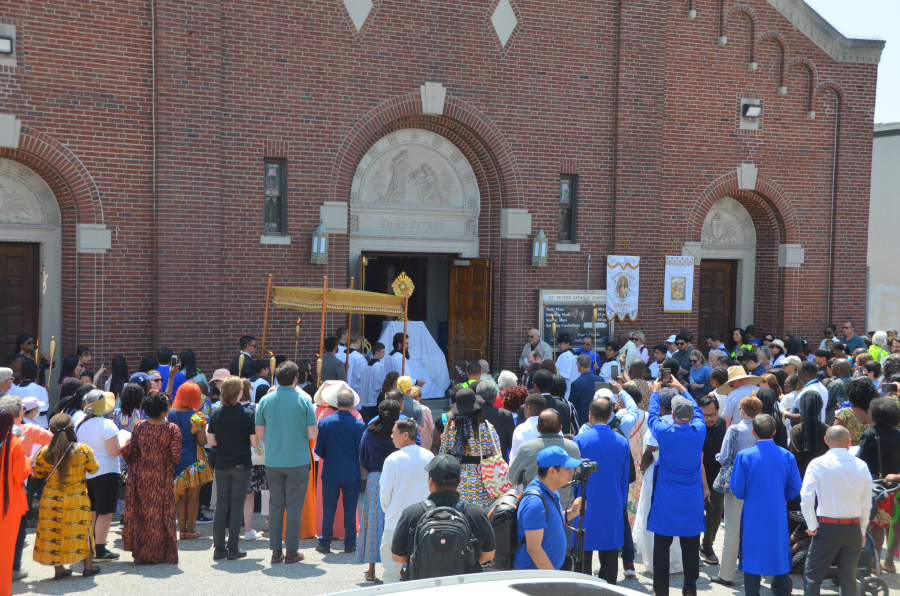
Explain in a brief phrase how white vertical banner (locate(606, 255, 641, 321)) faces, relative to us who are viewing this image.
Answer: facing the viewer

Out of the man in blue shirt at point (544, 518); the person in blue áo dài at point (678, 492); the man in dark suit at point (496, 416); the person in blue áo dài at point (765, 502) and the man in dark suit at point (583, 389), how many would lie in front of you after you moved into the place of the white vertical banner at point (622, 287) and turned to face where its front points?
5

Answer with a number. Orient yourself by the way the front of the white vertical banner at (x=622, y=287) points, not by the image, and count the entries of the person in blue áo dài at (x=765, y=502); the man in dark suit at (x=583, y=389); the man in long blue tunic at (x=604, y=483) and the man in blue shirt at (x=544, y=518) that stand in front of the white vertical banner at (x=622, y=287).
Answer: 4

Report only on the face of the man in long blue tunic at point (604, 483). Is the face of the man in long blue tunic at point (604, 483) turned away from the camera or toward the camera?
away from the camera

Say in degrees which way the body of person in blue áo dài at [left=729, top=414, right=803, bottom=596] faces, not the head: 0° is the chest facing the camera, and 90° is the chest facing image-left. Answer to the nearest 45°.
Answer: approximately 180°

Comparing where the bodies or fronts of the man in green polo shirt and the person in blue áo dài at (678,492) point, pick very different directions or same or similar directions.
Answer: same or similar directions

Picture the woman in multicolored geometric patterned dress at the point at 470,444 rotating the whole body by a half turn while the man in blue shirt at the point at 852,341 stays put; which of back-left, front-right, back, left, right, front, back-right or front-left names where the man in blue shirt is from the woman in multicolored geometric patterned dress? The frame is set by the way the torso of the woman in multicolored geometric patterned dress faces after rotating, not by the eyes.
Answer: back-left

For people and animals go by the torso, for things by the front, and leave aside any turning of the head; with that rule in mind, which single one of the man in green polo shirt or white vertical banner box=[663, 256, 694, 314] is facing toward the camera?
the white vertical banner

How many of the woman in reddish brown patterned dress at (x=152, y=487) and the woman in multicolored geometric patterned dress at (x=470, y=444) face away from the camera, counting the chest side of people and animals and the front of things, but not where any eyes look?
2

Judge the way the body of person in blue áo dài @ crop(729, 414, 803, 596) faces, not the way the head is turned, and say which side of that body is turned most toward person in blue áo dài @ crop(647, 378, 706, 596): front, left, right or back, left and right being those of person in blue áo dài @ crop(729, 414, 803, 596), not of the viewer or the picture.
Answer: left

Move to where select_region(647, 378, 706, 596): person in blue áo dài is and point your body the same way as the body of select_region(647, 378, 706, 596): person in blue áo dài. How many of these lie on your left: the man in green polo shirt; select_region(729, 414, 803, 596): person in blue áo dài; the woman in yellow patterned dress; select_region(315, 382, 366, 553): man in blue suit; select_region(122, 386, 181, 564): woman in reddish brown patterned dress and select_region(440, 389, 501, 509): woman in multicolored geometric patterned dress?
5

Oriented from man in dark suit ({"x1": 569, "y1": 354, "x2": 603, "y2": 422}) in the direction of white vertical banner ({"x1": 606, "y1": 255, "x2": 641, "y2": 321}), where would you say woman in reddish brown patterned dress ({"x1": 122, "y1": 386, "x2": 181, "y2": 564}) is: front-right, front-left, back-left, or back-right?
back-left

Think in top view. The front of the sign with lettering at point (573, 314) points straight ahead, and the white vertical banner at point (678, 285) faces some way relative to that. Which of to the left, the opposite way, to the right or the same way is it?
the same way

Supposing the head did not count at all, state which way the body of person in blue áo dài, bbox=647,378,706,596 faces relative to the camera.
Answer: away from the camera

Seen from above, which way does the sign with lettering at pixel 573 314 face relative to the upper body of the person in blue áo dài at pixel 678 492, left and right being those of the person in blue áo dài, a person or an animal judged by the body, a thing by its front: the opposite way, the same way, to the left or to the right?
the opposite way
